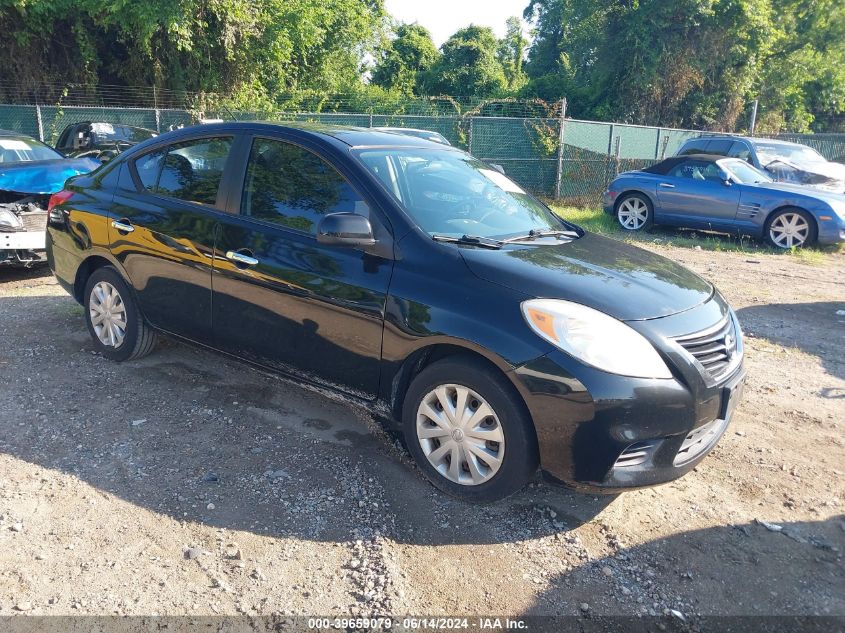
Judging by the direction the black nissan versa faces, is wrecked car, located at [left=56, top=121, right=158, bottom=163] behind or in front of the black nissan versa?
behind

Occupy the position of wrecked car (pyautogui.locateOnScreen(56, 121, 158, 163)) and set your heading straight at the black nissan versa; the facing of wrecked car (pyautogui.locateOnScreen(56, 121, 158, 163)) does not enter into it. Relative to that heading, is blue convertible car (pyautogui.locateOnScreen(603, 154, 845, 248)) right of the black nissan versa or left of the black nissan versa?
left

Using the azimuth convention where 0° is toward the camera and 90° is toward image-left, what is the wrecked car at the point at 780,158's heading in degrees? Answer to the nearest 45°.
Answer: approximately 315°

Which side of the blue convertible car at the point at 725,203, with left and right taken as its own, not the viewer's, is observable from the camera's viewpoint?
right

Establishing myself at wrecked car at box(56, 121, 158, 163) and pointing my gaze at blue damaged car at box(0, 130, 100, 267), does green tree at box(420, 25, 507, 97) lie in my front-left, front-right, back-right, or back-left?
back-left

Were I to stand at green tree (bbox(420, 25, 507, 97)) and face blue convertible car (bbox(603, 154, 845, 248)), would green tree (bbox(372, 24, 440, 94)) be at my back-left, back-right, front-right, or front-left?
back-right

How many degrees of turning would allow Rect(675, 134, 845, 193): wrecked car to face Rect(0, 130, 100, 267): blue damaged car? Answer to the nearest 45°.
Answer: approximately 90° to its right

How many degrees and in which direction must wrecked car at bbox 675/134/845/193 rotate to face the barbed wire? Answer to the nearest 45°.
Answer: approximately 135° to its right

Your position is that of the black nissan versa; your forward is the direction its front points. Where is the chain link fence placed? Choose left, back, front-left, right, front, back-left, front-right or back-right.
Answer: back-left

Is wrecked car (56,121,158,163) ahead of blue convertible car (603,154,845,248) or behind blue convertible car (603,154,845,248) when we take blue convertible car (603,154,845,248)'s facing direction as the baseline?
behind

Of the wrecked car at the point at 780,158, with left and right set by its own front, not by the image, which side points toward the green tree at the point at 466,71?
back
